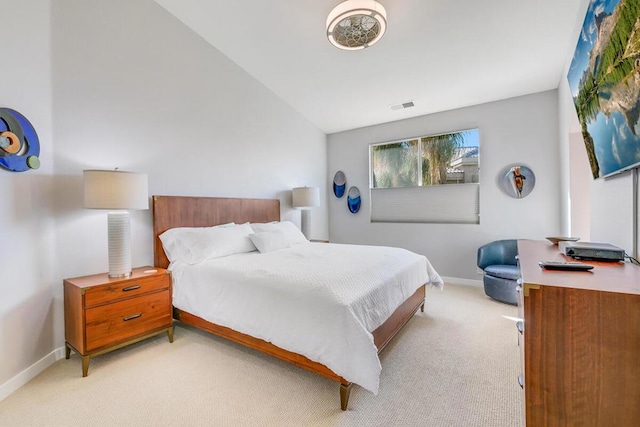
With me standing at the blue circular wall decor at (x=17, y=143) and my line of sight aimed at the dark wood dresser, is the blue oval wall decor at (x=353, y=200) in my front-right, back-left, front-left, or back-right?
front-left

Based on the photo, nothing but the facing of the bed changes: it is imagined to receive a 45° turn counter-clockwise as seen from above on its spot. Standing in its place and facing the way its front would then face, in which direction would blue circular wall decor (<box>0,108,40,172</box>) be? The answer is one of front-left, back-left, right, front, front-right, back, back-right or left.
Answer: back

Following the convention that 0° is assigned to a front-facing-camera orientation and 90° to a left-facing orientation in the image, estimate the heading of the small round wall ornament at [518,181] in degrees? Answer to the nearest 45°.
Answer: approximately 0°

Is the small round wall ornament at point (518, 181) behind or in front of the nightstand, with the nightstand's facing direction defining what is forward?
in front

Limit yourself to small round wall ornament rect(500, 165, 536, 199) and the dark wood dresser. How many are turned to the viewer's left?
1

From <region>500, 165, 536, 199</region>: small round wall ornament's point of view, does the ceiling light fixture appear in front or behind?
in front

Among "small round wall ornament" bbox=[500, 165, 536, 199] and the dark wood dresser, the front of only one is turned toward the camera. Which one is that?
the small round wall ornament

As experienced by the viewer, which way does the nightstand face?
facing the viewer and to the right of the viewer

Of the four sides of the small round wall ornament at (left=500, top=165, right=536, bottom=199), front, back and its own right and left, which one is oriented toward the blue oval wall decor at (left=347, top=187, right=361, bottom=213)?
right

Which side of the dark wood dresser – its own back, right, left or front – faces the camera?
left

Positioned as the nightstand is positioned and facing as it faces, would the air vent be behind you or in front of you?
in front

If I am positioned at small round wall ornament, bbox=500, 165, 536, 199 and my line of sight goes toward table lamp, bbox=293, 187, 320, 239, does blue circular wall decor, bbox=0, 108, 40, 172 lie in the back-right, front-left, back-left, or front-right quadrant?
front-left

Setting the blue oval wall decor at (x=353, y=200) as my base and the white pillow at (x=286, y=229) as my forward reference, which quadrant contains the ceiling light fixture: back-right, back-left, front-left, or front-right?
front-left

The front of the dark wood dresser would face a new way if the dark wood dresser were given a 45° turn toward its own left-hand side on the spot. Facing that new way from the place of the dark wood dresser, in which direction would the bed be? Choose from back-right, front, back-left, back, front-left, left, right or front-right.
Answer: front-right
